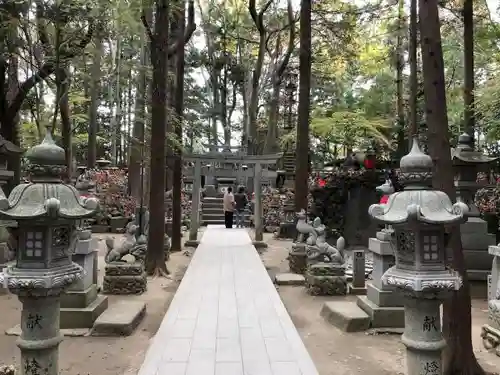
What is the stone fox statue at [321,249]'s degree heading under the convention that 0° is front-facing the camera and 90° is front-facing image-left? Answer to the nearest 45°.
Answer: approximately 90°

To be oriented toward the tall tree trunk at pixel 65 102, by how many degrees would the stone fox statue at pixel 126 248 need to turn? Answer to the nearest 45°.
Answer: approximately 90° to its left

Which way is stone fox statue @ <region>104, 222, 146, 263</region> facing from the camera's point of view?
to the viewer's right

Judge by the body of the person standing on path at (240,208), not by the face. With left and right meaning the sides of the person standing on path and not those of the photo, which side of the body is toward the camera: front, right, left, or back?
back

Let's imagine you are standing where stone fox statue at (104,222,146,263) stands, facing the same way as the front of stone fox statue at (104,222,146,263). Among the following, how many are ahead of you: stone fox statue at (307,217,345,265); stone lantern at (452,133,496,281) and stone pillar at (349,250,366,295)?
3

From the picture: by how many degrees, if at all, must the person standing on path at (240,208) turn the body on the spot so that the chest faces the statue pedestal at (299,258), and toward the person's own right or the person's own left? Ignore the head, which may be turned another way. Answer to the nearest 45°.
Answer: approximately 180°

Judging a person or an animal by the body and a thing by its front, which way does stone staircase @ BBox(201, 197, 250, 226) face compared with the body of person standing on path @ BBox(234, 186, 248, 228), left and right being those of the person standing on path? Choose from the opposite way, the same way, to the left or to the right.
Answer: the opposite way
